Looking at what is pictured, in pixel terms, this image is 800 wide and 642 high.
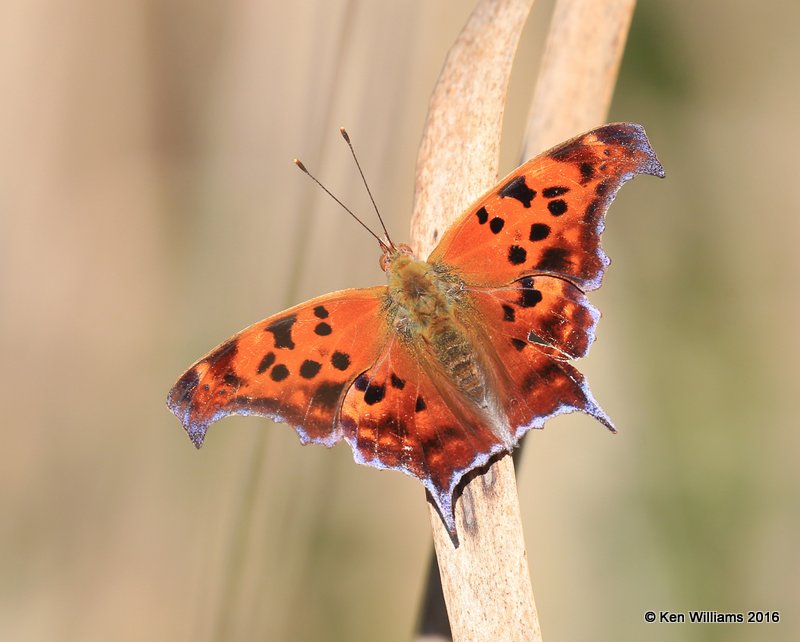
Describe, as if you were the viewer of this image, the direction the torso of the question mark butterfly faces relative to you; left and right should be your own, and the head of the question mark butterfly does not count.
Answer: facing away from the viewer and to the left of the viewer
